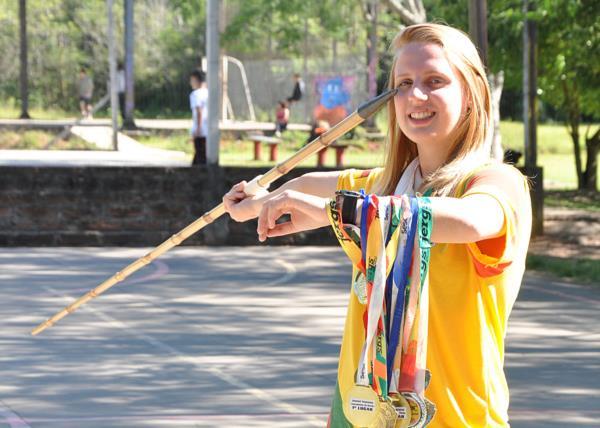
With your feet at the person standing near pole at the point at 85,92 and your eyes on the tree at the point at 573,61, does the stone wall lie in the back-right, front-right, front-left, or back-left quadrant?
front-right

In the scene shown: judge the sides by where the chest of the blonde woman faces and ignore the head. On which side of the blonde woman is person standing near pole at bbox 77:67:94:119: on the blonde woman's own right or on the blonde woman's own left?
on the blonde woman's own right

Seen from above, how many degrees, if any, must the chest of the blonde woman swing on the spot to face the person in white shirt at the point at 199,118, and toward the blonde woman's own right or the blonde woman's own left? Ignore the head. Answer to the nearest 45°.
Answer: approximately 135° to the blonde woman's own right

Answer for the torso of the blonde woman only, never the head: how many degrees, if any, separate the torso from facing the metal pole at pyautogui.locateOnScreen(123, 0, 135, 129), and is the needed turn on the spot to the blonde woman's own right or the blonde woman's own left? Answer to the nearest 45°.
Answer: approximately 135° to the blonde woman's own right

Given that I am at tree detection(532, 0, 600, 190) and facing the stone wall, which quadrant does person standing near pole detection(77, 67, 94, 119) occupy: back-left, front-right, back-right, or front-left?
front-right

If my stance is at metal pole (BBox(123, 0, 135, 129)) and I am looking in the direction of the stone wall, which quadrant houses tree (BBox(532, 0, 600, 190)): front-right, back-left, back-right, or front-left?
front-left

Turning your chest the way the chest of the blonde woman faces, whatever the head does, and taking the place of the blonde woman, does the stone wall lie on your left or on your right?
on your right

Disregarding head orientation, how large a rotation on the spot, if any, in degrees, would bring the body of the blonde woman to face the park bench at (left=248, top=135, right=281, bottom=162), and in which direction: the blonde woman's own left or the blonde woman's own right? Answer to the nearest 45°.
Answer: approximately 135° to the blonde woman's own right

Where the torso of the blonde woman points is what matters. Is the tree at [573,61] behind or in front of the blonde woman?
behind

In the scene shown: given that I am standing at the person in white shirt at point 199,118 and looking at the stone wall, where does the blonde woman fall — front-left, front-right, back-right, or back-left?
front-left

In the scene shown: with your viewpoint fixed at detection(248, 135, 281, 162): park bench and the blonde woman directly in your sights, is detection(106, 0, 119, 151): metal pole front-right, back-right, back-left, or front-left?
back-right

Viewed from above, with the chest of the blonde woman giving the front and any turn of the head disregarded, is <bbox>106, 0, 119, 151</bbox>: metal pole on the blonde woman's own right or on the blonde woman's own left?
on the blonde woman's own right

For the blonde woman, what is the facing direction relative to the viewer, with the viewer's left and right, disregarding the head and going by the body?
facing the viewer and to the left of the viewer
